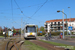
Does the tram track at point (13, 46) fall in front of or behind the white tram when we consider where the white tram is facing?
in front

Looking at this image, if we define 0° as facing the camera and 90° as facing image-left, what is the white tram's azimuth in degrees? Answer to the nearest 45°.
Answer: approximately 0°
